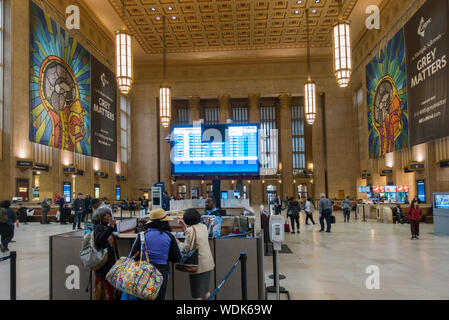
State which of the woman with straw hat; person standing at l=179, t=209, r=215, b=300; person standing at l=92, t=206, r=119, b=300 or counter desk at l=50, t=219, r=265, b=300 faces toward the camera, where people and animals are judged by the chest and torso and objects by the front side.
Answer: the counter desk

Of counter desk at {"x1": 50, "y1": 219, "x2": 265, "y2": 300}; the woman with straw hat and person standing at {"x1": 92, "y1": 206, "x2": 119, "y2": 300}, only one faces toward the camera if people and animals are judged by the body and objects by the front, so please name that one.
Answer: the counter desk

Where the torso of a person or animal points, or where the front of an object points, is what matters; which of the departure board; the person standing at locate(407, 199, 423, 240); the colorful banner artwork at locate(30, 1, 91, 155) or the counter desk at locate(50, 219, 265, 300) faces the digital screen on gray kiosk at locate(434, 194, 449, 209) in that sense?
the colorful banner artwork

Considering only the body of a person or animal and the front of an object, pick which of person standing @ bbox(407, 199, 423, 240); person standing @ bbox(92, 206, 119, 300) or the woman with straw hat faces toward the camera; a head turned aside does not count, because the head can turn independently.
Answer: person standing @ bbox(407, 199, 423, 240)

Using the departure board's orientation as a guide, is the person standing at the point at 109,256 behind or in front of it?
in front

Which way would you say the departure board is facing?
toward the camera

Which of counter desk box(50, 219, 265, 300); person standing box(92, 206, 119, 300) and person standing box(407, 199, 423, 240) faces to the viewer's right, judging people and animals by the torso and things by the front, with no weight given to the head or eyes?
person standing box(92, 206, 119, 300)

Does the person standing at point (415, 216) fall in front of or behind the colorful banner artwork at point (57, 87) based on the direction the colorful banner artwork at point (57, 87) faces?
in front

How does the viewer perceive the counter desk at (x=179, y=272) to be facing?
facing the viewer

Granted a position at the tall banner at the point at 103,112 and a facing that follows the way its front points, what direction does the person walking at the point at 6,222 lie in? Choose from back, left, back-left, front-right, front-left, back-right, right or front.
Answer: front-right

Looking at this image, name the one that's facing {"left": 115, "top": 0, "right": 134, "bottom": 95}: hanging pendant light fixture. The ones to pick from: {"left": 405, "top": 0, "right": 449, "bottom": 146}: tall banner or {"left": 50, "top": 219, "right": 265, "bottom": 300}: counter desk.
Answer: the tall banner

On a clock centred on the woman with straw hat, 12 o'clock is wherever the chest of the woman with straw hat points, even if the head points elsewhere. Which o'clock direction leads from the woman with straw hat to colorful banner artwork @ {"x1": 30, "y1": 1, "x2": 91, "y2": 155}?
The colorful banner artwork is roughly at 10 o'clock from the woman with straw hat.

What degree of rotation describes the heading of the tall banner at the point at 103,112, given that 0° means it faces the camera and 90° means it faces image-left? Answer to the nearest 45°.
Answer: approximately 315°

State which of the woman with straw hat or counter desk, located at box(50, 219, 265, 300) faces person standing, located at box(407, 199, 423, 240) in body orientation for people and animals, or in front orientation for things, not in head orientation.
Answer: the woman with straw hat

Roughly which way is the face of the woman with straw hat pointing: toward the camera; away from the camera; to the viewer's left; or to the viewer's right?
away from the camera
